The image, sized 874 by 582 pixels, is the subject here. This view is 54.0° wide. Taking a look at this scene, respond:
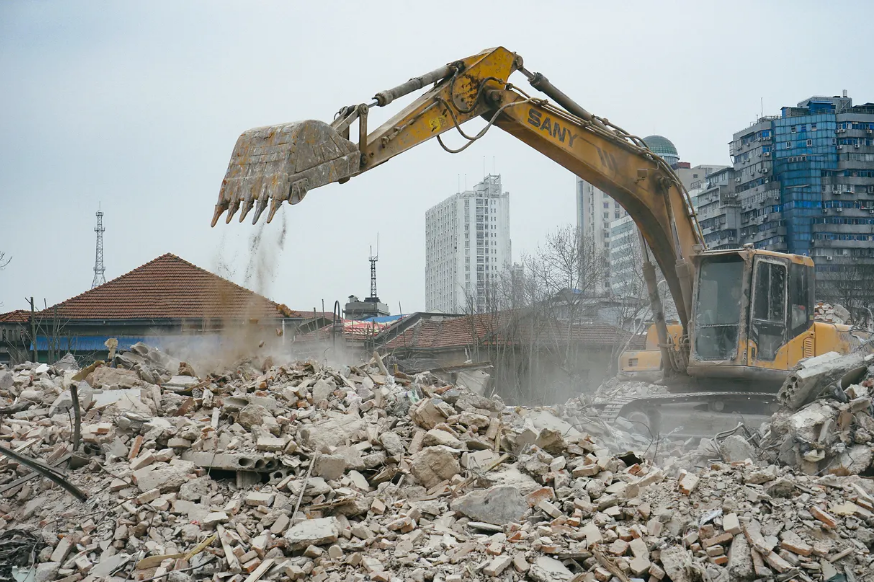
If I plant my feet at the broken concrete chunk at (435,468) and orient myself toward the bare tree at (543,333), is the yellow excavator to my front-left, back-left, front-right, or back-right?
front-right

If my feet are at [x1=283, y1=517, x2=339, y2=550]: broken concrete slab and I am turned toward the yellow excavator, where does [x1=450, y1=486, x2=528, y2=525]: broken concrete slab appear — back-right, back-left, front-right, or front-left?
front-right

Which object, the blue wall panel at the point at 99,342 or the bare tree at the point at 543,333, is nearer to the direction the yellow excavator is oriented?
the blue wall panel

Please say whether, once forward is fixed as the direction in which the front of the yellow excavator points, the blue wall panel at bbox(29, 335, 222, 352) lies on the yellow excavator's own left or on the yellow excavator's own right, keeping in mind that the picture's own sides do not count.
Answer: on the yellow excavator's own right

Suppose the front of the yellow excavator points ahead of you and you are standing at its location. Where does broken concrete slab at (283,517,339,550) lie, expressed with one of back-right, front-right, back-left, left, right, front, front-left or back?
front

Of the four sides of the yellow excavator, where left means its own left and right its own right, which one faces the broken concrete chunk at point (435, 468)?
front

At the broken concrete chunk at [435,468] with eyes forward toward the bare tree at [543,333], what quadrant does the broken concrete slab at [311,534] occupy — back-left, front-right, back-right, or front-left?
back-left

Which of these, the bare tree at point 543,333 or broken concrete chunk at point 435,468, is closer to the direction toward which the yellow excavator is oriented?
the broken concrete chunk

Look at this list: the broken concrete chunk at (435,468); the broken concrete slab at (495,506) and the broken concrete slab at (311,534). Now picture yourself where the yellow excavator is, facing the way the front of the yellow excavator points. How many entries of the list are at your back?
0

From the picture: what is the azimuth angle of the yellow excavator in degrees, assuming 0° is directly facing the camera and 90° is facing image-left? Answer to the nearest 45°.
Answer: approximately 45°
